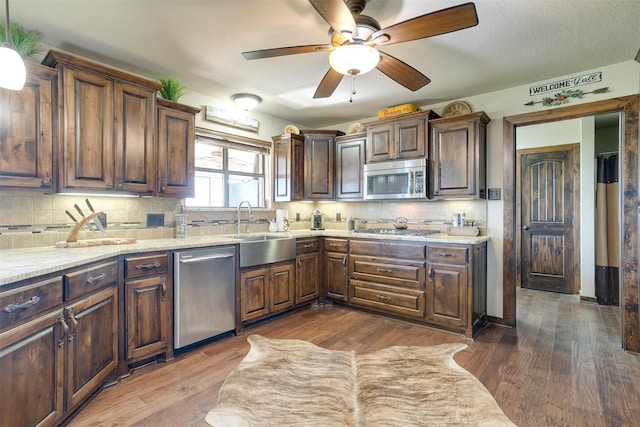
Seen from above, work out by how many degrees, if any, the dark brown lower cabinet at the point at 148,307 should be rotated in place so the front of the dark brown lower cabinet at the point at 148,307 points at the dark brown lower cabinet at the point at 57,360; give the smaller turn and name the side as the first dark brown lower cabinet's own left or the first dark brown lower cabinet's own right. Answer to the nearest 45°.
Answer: approximately 90° to the first dark brown lower cabinet's own right

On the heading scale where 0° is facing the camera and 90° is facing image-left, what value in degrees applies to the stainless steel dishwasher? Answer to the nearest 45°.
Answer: approximately 315°

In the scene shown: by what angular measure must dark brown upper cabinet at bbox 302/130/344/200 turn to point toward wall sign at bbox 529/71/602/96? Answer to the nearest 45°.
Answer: approximately 45° to its left

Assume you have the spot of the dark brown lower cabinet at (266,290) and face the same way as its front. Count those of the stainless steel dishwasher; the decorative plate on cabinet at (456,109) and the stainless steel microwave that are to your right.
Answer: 1

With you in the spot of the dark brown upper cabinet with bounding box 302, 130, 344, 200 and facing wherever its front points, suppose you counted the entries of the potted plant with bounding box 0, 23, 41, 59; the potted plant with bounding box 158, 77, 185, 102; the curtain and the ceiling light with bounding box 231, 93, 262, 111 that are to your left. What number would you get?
1

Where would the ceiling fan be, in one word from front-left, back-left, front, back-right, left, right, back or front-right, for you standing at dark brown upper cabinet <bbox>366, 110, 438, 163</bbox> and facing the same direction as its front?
front-left
